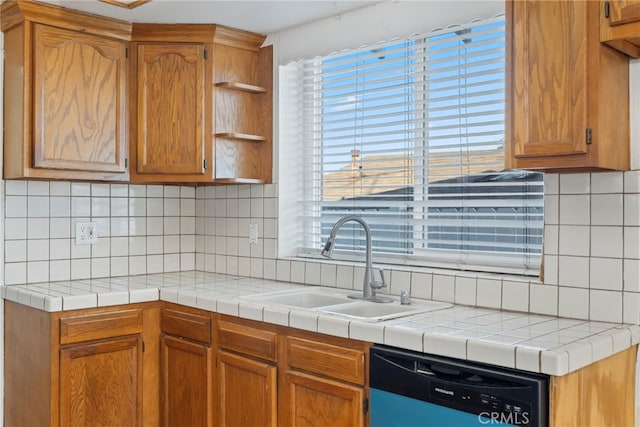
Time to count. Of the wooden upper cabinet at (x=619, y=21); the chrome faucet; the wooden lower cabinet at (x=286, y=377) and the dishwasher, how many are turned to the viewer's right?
0

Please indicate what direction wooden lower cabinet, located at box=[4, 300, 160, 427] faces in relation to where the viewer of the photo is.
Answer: facing the viewer and to the right of the viewer

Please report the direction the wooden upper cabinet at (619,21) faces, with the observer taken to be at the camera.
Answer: facing the viewer and to the left of the viewer

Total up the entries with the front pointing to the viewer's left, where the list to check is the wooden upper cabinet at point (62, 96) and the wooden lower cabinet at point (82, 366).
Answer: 0

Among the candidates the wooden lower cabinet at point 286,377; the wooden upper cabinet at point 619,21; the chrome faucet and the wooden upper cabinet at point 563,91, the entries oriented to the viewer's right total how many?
0

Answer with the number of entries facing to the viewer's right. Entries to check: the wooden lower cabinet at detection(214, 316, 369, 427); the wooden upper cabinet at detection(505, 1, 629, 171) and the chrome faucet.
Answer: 0

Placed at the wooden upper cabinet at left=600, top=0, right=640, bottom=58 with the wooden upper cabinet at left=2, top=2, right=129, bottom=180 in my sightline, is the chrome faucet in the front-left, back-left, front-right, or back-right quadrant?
front-right

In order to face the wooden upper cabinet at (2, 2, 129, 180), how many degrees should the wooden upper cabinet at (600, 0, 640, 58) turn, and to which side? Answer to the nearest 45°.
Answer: approximately 45° to its right
